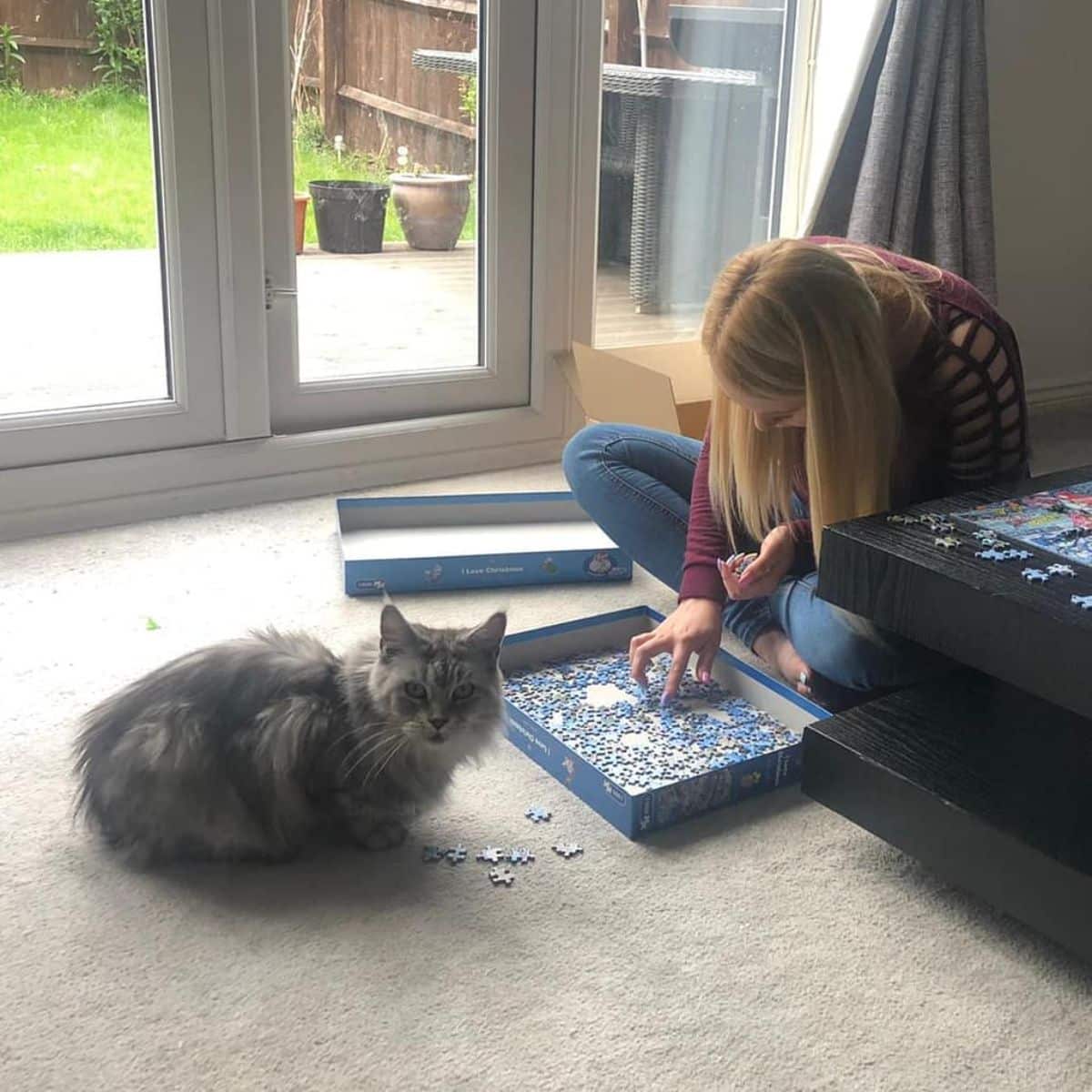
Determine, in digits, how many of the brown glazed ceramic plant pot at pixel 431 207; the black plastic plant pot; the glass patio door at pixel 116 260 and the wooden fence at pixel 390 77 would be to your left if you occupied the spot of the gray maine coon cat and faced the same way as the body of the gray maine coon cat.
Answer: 4

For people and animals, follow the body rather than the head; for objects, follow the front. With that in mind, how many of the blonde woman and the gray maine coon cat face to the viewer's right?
1

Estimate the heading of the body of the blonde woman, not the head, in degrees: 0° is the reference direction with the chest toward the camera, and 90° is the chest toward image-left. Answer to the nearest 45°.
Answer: approximately 45°

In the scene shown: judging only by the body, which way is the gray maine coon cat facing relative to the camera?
to the viewer's right

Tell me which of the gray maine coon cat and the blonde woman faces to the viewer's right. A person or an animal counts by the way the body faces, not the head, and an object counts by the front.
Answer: the gray maine coon cat

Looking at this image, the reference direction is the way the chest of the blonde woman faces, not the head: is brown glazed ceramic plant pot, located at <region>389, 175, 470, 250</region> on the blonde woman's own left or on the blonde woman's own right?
on the blonde woman's own right

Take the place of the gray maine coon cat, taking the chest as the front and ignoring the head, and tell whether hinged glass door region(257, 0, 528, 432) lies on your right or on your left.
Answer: on your left

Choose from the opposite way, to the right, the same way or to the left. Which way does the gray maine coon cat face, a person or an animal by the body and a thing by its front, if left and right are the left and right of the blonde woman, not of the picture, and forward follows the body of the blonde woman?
the opposite way

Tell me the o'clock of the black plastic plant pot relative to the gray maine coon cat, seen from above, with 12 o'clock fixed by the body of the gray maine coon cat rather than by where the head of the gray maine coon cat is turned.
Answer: The black plastic plant pot is roughly at 9 o'clock from the gray maine coon cat.

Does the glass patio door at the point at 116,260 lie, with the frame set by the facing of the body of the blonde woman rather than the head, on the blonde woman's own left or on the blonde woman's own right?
on the blonde woman's own right
